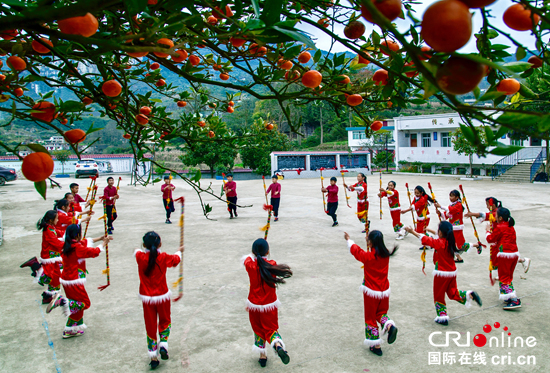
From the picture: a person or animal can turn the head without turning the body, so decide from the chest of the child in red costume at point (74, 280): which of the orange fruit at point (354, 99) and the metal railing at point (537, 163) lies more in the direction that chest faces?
the metal railing

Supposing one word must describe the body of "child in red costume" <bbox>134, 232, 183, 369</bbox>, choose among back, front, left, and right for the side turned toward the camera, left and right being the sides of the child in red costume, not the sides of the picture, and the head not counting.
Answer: back

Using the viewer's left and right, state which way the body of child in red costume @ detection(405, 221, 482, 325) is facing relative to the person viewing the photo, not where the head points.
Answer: facing away from the viewer and to the left of the viewer

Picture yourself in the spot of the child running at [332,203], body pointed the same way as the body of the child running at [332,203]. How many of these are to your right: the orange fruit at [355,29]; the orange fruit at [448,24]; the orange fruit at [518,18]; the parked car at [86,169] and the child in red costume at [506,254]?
1

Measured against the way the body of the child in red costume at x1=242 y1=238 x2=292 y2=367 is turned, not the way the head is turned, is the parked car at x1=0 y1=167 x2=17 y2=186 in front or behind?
in front

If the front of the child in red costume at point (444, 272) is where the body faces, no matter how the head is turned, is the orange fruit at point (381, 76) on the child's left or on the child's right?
on the child's left

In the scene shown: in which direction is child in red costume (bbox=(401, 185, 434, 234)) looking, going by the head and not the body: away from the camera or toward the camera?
toward the camera

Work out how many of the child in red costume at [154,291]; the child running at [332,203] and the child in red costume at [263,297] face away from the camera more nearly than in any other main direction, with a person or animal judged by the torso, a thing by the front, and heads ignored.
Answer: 2

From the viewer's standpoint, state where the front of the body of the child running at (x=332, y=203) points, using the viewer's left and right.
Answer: facing the viewer and to the left of the viewer

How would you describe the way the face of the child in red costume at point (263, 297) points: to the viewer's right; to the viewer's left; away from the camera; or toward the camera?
away from the camera

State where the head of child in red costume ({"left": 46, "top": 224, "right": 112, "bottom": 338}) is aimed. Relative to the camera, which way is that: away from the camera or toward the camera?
away from the camera

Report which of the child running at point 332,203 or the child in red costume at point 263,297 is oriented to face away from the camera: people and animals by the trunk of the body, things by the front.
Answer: the child in red costume

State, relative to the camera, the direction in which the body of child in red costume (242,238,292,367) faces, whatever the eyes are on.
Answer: away from the camera

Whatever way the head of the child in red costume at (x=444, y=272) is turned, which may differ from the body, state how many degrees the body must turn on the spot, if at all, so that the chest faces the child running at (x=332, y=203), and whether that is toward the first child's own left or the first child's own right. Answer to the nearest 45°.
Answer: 0° — they already face them
